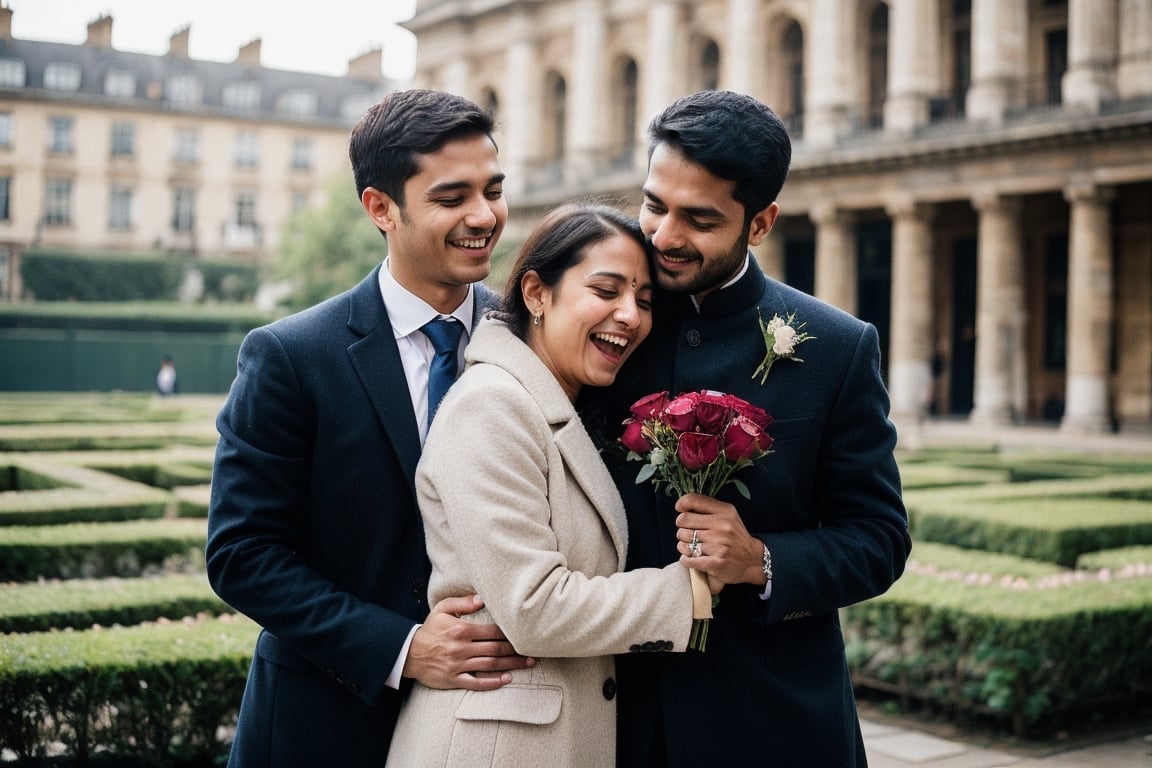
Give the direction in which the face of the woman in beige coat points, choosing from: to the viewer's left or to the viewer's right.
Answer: to the viewer's right

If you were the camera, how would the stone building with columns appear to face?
facing the viewer and to the left of the viewer

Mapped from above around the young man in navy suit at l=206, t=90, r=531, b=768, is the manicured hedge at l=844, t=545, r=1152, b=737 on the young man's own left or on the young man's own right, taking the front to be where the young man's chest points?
on the young man's own left

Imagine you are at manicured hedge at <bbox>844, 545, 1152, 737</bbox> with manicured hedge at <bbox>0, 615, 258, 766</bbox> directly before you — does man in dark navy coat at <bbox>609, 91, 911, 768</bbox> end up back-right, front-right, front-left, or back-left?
front-left

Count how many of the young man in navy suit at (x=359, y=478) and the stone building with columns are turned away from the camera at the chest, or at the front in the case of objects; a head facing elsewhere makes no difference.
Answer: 0

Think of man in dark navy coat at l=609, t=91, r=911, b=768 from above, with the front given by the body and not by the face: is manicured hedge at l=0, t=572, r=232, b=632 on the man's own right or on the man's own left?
on the man's own right

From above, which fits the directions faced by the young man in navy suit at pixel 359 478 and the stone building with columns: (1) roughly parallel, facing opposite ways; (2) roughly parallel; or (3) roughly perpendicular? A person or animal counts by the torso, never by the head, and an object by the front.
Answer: roughly perpendicular

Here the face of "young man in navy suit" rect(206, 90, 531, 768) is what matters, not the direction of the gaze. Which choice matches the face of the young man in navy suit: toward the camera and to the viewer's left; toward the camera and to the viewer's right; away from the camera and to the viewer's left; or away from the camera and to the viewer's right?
toward the camera and to the viewer's right

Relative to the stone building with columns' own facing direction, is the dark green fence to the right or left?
on its right

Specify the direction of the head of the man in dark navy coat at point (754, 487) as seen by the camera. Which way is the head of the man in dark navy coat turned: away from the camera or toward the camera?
toward the camera

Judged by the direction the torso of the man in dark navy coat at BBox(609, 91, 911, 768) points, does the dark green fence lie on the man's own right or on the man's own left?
on the man's own right

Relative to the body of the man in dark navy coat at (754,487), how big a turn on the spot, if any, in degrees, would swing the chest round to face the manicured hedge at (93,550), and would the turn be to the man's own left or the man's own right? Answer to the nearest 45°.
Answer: approximately 90° to the man's own right
